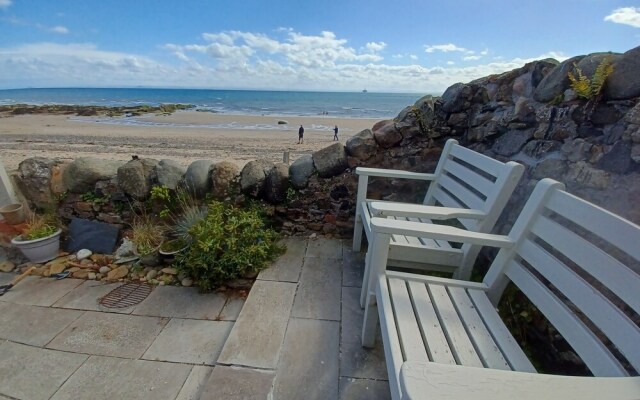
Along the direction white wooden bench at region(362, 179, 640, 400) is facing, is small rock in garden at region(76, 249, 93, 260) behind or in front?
in front

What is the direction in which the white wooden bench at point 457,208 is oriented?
to the viewer's left

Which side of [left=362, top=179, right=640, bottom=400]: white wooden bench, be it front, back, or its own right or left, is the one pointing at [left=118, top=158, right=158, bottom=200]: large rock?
front

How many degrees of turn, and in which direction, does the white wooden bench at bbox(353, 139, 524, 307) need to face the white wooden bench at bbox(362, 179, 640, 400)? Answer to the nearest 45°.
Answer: approximately 90° to its left

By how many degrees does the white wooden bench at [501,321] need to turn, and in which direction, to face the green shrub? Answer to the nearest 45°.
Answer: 0° — it already faces it

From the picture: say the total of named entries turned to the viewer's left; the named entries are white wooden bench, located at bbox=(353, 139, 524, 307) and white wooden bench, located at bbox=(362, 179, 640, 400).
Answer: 2

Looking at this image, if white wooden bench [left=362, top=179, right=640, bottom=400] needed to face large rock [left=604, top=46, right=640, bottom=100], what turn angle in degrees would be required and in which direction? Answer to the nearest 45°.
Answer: approximately 90° to its right

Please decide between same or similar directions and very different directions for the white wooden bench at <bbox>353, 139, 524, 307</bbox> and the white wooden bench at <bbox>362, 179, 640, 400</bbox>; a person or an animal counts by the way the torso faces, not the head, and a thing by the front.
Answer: same or similar directions

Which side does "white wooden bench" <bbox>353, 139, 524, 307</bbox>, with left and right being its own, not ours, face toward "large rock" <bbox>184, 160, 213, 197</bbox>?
front

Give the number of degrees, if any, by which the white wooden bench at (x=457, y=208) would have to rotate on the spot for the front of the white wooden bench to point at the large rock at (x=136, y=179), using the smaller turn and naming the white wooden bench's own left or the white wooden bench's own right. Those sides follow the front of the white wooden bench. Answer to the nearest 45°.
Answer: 0° — it already faces it

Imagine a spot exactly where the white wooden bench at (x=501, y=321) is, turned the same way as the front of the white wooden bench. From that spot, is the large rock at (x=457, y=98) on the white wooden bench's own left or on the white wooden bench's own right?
on the white wooden bench's own right

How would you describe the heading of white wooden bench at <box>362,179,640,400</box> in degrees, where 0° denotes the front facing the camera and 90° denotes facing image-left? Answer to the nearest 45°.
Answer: approximately 90°

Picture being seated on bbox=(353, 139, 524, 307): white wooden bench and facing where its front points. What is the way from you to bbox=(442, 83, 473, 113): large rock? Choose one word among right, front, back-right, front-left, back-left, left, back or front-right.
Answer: right

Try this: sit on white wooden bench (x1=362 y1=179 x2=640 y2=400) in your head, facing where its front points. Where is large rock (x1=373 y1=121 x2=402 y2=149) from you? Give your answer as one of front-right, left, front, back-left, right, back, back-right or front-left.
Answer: front-right

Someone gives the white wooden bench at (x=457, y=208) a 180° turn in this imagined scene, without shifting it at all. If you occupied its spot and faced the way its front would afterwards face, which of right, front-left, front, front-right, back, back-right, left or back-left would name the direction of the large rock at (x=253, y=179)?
back

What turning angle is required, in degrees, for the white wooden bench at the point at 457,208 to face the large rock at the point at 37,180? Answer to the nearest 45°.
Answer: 0° — it already faces it
